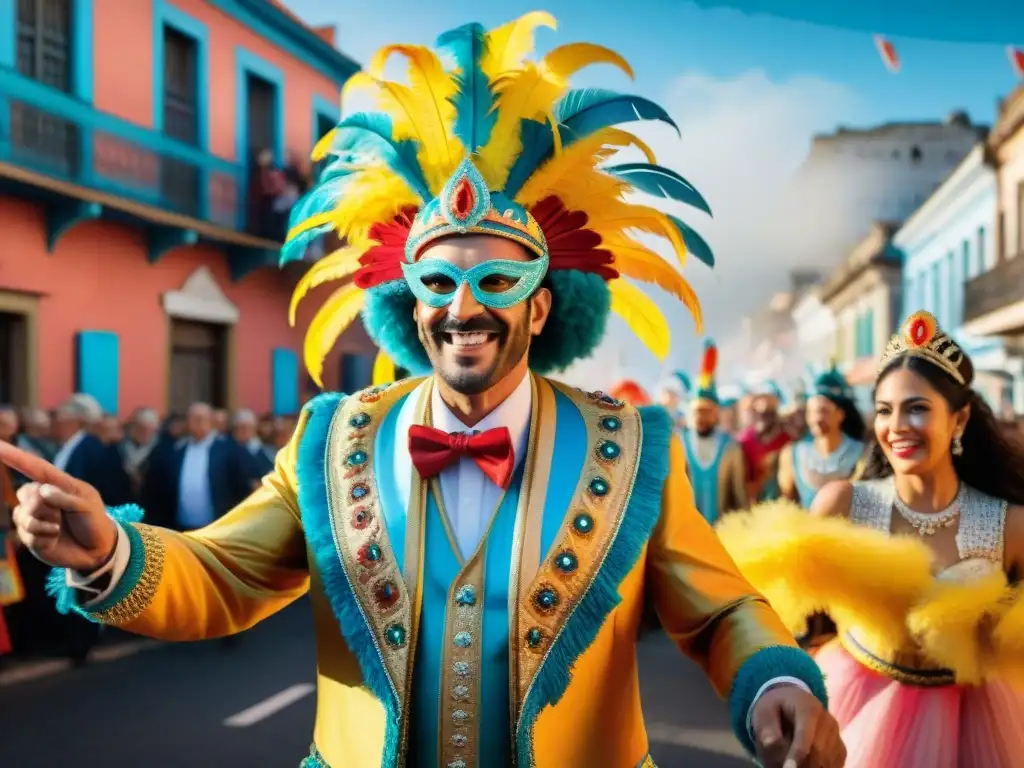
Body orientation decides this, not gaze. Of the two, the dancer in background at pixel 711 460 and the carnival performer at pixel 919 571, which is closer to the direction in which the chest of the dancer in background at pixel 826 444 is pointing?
the carnival performer

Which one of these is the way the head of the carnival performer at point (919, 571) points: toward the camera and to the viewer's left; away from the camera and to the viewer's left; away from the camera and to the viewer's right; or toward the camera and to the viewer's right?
toward the camera and to the viewer's left

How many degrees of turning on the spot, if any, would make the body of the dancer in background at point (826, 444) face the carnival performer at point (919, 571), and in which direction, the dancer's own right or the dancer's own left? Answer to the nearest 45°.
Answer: approximately 45° to the dancer's own left

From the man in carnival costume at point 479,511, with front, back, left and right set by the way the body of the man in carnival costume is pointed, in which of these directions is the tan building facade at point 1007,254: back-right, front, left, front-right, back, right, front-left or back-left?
back-left

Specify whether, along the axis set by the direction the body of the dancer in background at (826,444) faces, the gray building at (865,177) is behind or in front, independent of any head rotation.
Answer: behind

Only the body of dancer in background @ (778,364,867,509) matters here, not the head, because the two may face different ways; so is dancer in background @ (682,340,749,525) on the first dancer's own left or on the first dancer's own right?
on the first dancer's own right

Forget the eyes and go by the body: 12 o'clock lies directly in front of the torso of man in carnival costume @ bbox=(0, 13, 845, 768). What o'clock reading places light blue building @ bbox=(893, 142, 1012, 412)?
The light blue building is roughly at 7 o'clock from the man in carnival costume.

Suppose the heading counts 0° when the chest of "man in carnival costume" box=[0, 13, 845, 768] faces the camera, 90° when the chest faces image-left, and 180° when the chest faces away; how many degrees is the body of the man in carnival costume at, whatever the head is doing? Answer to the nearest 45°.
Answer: approximately 0°

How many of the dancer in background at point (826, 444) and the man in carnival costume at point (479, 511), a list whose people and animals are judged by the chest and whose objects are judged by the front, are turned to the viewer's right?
0
